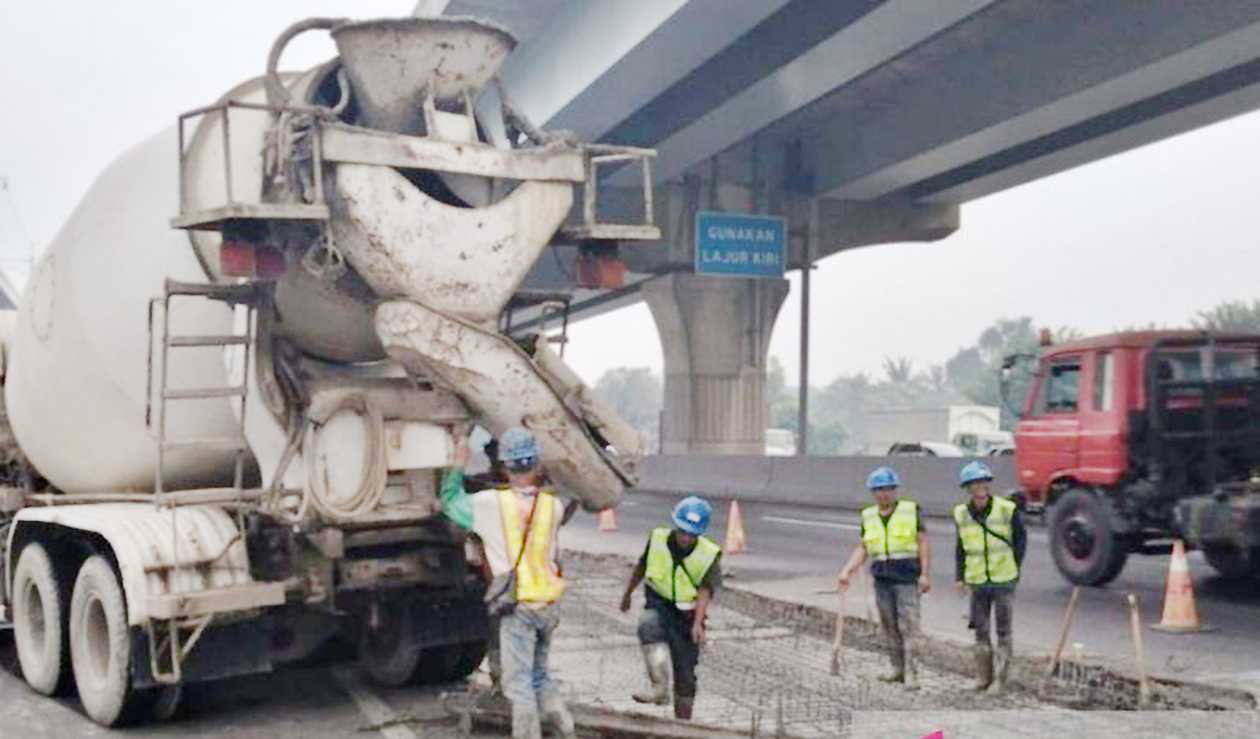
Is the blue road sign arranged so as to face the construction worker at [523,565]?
yes

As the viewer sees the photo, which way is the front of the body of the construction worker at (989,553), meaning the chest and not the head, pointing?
toward the camera

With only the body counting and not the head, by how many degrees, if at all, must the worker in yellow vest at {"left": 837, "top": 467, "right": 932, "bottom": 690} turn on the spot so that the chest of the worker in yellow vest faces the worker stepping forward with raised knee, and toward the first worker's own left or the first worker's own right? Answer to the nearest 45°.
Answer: approximately 45° to the first worker's own right

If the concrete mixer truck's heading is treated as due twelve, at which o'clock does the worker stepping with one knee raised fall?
The worker stepping with one knee raised is roughly at 5 o'clock from the concrete mixer truck.

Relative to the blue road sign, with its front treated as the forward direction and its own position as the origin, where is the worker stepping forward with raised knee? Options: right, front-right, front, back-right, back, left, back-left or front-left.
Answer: front

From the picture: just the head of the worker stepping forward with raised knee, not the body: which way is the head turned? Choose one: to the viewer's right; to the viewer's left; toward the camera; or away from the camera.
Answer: toward the camera

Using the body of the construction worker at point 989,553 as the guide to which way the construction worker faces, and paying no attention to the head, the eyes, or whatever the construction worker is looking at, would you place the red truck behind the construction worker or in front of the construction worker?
behind

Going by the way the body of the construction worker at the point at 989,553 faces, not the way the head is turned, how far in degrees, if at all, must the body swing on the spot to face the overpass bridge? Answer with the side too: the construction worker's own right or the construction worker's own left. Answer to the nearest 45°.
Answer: approximately 180°

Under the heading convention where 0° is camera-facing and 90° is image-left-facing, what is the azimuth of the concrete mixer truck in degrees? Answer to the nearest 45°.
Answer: approximately 135°

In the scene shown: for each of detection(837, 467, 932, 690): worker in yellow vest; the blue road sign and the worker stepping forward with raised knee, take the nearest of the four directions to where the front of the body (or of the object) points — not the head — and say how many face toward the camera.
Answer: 3

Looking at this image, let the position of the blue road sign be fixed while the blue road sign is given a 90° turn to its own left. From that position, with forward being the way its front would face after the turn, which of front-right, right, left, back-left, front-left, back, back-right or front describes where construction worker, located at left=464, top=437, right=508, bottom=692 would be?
right

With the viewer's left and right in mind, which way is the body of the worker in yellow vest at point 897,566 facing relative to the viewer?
facing the viewer

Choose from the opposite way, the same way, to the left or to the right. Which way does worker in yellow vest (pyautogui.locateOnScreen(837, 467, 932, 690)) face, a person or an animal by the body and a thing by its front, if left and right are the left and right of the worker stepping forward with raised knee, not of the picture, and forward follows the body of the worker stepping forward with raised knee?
the same way
